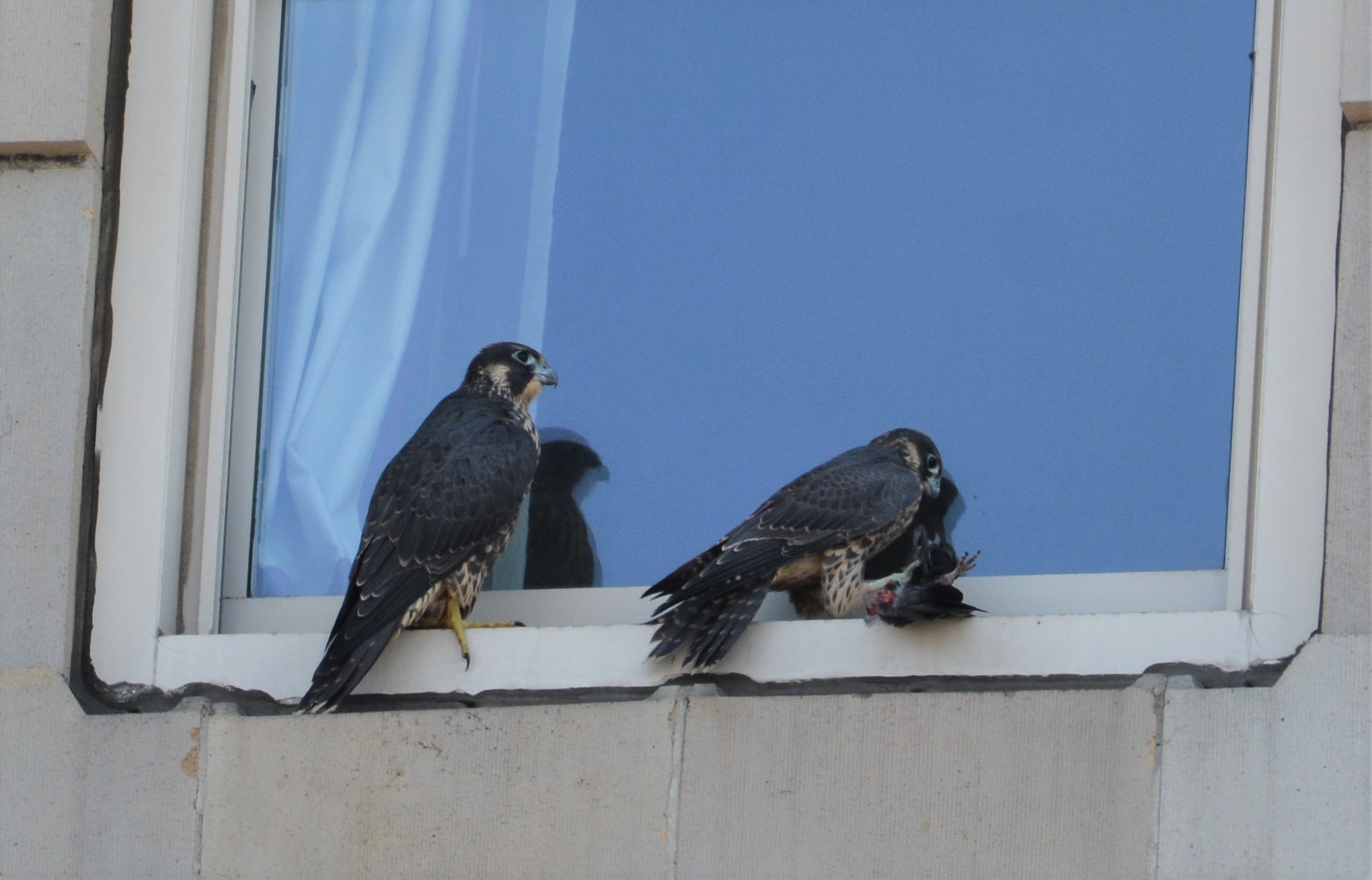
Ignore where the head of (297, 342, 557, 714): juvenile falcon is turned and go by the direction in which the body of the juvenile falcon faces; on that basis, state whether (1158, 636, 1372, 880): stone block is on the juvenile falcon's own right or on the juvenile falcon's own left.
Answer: on the juvenile falcon's own right

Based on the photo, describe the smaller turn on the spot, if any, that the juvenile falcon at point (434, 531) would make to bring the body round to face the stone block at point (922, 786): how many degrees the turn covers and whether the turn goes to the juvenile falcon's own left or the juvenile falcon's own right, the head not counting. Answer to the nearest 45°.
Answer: approximately 90° to the juvenile falcon's own right

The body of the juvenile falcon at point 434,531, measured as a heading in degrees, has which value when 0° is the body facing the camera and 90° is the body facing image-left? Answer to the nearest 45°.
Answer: approximately 225°

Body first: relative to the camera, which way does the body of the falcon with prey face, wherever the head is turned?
to the viewer's right
